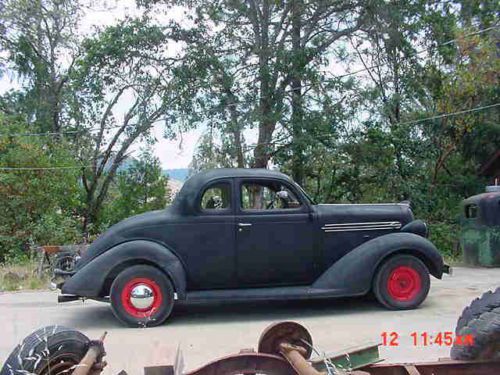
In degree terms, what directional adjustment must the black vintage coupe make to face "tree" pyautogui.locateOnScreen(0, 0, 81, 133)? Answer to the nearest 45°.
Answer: approximately 135° to its left

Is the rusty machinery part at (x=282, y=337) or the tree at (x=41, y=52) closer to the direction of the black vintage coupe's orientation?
the rusty machinery part

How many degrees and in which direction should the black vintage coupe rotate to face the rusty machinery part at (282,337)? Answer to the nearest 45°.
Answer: approximately 90° to its right

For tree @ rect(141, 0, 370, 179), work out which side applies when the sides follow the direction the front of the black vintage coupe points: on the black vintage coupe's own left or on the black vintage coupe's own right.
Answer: on the black vintage coupe's own left

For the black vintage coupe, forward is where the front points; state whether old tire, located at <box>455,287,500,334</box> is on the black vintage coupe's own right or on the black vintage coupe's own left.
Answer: on the black vintage coupe's own right

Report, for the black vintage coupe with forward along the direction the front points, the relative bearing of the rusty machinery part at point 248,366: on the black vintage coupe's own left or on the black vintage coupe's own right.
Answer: on the black vintage coupe's own right

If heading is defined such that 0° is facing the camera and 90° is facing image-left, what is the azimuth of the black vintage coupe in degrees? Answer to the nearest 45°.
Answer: approximately 270°

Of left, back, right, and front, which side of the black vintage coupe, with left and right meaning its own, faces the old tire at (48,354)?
right
